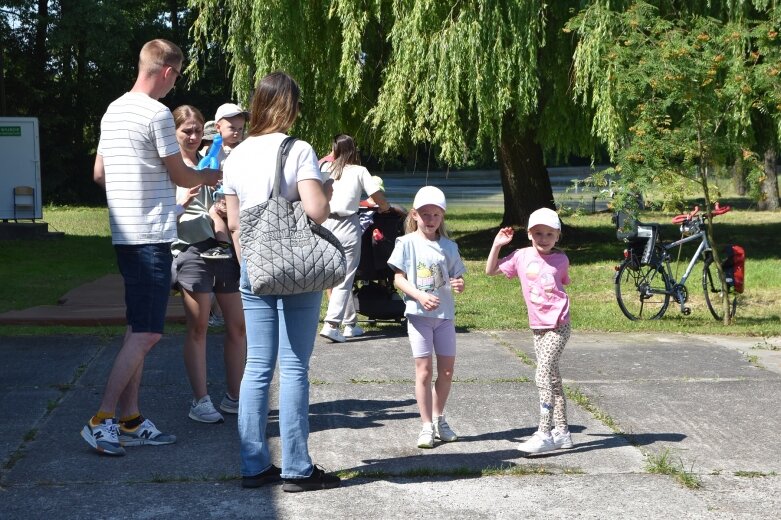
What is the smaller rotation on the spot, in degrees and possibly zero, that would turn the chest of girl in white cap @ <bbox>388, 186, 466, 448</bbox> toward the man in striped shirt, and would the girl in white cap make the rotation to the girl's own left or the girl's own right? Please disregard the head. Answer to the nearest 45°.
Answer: approximately 90° to the girl's own right

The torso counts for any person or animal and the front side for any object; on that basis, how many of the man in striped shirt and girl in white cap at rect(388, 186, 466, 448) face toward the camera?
1

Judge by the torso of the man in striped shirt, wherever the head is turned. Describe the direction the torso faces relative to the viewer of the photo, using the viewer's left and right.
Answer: facing away from the viewer and to the right of the viewer

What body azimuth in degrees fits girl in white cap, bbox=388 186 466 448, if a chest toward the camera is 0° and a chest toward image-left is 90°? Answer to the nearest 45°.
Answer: approximately 0°

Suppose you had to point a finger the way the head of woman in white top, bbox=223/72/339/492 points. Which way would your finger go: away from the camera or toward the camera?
away from the camera

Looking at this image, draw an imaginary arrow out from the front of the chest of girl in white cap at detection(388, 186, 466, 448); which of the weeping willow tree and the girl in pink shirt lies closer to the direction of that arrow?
the girl in pink shirt

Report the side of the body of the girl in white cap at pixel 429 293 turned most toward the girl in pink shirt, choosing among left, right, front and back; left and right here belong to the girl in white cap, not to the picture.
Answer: left

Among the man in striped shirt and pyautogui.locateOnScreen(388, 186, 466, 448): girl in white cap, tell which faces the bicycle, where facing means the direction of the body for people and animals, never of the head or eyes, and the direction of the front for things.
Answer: the man in striped shirt

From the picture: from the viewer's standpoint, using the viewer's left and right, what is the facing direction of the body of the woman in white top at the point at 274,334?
facing away from the viewer and to the right of the viewer
